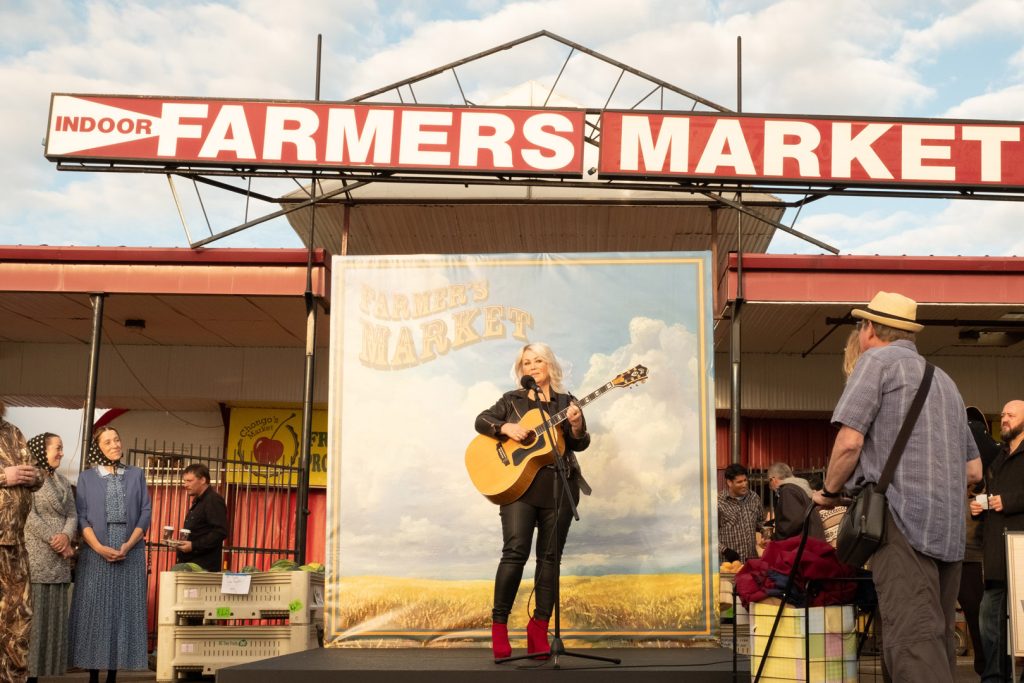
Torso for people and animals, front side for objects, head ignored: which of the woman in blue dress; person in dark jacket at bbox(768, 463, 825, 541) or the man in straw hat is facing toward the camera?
the woman in blue dress

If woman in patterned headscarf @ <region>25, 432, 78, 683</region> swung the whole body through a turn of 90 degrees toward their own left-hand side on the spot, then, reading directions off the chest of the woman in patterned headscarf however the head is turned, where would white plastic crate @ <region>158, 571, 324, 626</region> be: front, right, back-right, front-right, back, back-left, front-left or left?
front-right

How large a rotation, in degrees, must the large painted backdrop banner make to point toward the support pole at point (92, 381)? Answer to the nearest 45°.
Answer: approximately 135° to its right

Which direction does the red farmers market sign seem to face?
toward the camera

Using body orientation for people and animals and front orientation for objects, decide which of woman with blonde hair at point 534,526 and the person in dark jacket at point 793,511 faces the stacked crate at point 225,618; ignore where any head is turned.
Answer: the person in dark jacket

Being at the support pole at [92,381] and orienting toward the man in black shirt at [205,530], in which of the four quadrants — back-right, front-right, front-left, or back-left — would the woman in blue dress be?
front-right

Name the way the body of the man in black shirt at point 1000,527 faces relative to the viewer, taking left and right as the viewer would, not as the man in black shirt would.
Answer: facing the viewer and to the left of the viewer

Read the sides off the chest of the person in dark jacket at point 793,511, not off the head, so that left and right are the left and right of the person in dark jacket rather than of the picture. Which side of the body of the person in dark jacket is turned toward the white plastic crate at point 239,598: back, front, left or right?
front

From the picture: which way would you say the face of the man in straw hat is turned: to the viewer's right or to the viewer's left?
to the viewer's left

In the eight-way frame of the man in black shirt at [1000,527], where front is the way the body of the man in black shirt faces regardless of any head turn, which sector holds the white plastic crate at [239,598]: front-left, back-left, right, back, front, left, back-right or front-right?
front-right

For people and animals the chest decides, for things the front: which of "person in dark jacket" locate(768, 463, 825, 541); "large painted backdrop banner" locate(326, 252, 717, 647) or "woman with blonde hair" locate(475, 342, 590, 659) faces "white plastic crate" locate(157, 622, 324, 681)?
the person in dark jacket

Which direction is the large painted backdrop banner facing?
toward the camera
